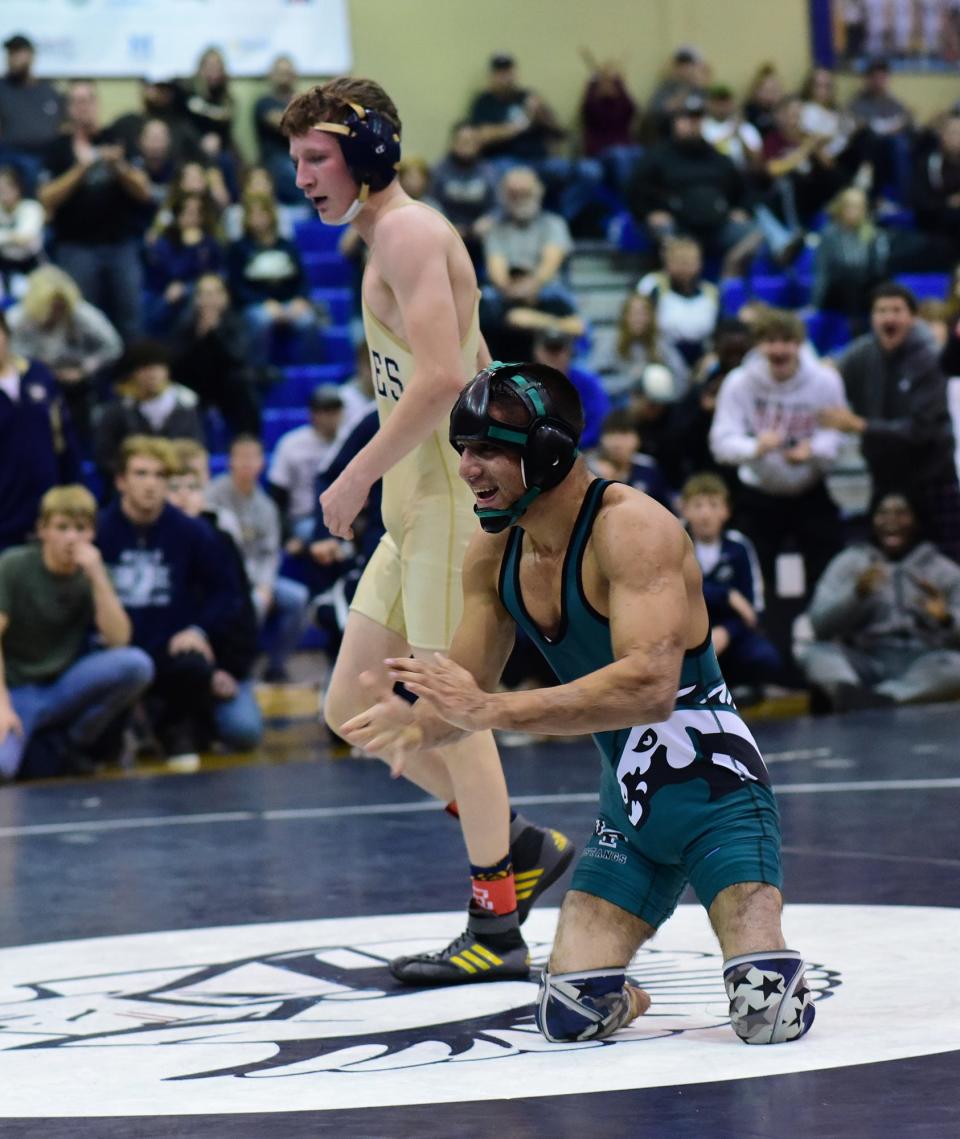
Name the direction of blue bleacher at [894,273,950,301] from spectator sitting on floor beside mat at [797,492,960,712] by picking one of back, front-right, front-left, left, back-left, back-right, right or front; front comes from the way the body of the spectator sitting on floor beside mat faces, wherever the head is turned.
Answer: back

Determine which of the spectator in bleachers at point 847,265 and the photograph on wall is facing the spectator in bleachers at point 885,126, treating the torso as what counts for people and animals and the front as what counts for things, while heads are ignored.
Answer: the photograph on wall

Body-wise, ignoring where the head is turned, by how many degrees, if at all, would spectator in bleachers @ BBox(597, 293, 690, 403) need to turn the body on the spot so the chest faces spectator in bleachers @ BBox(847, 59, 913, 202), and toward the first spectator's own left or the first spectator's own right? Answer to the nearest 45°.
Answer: approximately 180°

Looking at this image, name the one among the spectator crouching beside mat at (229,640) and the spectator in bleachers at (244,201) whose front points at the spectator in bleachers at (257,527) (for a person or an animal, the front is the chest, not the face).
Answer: the spectator in bleachers at (244,201)

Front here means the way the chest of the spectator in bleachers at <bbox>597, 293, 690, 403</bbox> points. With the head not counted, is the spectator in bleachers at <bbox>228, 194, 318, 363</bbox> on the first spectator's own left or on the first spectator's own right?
on the first spectator's own right

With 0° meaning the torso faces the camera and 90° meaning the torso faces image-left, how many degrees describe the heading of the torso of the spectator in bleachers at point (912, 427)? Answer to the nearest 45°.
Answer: approximately 45°

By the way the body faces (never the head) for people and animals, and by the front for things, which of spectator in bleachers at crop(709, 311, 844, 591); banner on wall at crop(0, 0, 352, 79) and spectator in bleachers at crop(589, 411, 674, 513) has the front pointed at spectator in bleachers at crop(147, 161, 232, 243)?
the banner on wall

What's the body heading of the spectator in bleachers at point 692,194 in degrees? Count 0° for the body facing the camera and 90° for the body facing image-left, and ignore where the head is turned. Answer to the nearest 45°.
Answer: approximately 0°
